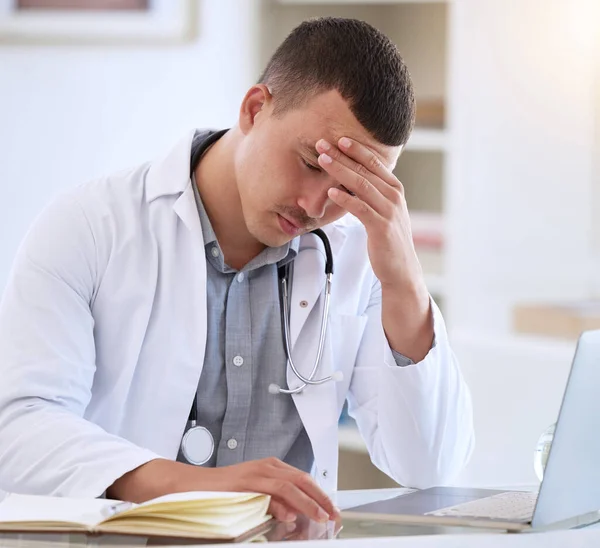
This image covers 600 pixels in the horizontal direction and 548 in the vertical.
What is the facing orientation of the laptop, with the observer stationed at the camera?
facing away from the viewer and to the left of the viewer

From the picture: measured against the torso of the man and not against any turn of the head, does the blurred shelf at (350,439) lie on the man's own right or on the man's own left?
on the man's own left

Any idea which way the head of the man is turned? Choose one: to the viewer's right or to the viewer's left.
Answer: to the viewer's right

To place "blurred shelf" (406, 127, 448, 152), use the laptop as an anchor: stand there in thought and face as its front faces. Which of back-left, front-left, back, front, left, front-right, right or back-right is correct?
front-right

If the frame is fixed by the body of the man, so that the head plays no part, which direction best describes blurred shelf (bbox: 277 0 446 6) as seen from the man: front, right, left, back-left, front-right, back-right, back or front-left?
back-left

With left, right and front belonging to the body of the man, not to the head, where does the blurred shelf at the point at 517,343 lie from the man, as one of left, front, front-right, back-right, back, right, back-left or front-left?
left

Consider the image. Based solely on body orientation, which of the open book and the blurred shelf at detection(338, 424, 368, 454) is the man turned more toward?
the open book

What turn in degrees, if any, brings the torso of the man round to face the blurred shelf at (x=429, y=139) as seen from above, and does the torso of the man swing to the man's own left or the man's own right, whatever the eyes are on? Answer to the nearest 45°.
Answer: approximately 135° to the man's own left

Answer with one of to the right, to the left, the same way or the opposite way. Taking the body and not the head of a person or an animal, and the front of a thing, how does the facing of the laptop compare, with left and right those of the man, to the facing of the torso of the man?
the opposite way
